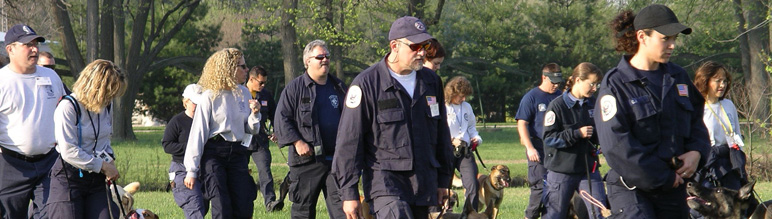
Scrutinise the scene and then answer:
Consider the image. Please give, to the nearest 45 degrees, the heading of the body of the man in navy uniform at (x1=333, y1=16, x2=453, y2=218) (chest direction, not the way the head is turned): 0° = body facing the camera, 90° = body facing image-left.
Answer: approximately 315°

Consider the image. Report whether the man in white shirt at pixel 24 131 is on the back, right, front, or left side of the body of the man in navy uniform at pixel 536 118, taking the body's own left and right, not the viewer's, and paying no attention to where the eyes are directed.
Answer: right

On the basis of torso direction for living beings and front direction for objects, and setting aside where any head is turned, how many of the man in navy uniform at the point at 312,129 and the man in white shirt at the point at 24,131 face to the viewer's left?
0

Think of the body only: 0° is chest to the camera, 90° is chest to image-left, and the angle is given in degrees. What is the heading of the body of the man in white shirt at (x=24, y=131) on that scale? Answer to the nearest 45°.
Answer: approximately 315°

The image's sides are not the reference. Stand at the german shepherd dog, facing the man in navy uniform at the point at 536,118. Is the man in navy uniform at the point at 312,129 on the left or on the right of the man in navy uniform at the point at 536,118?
left

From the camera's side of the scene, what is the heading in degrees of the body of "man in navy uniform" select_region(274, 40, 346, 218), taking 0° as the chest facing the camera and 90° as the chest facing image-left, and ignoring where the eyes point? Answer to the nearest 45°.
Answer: approximately 315°

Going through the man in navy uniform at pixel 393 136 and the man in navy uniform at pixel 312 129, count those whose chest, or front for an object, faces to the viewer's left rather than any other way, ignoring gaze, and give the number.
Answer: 0

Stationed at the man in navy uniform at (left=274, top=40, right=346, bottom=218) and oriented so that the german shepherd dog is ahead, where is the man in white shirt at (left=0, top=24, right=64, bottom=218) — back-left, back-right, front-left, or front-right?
back-right
